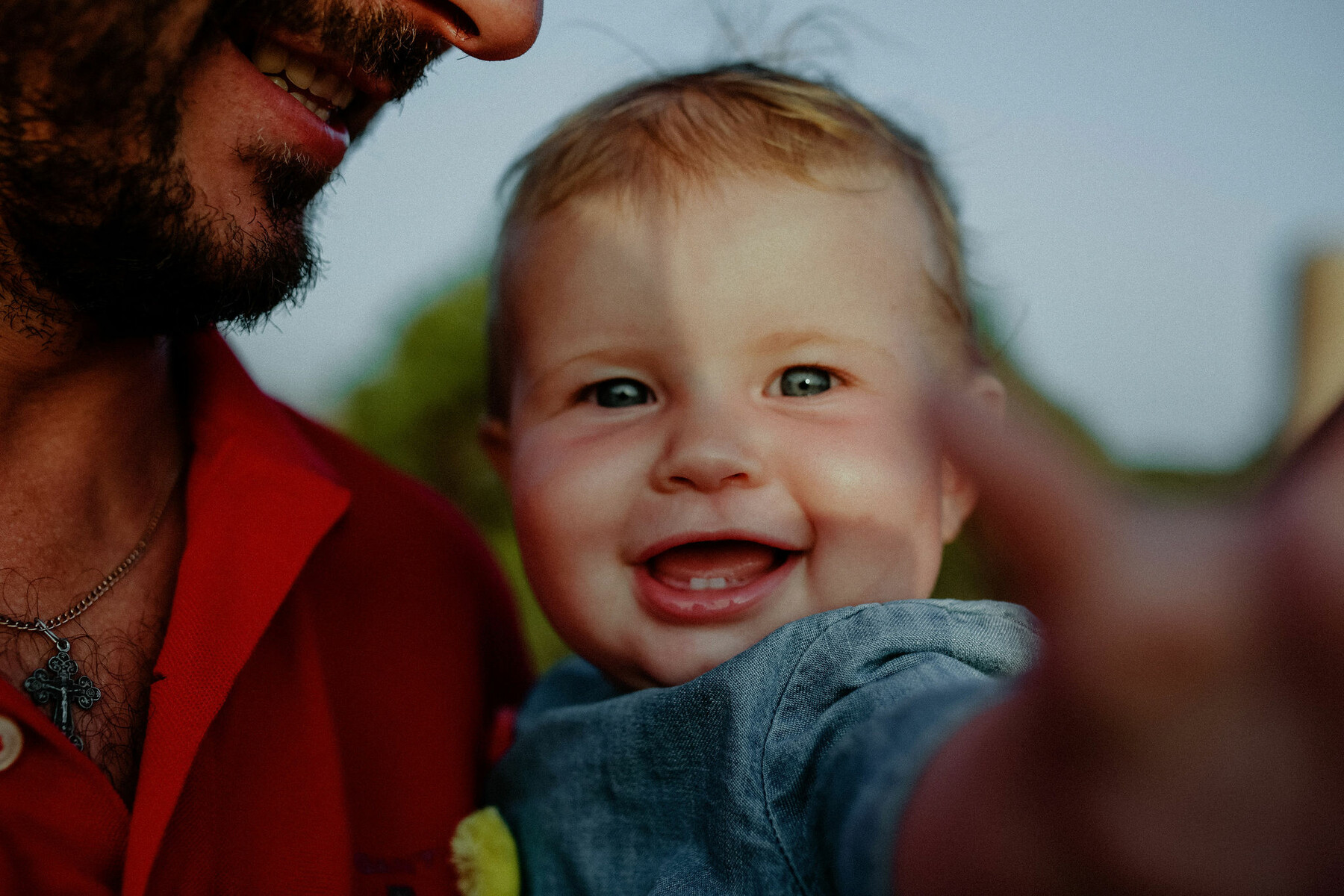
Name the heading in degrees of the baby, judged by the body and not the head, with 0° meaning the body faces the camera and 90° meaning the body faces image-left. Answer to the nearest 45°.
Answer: approximately 45°
